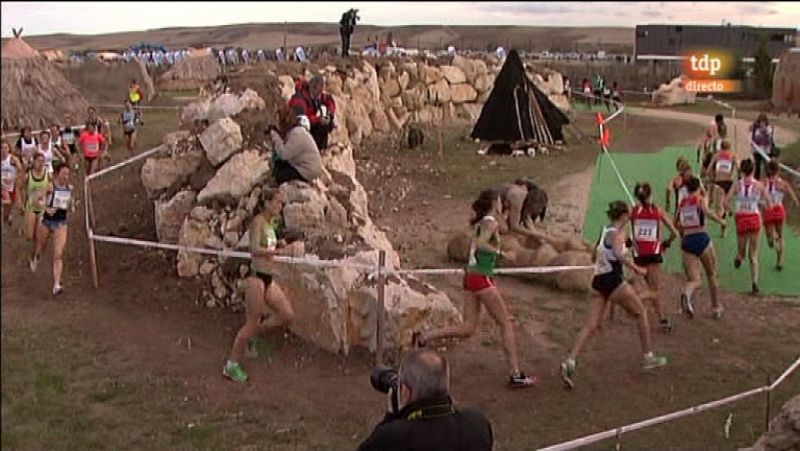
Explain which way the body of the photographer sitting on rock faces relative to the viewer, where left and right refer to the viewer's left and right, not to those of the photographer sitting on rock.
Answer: facing to the left of the viewer

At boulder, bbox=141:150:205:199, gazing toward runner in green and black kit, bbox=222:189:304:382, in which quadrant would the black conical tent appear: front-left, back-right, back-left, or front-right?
back-left

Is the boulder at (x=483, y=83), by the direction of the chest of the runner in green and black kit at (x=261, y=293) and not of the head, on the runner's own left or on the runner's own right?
on the runner's own left
